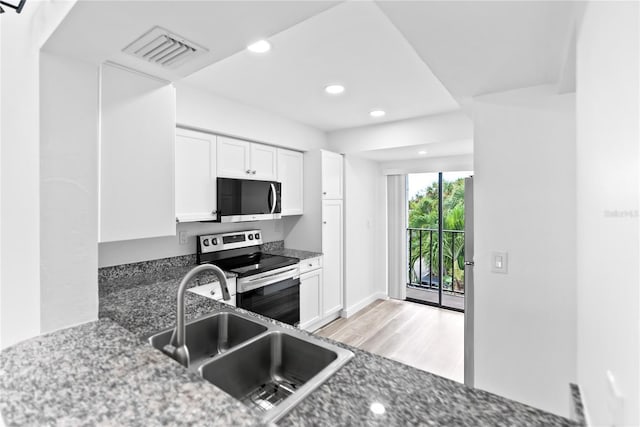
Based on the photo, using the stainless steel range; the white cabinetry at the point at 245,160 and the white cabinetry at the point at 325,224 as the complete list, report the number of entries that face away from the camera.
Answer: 0

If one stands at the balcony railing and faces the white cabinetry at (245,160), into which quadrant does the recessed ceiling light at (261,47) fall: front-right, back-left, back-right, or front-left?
front-left

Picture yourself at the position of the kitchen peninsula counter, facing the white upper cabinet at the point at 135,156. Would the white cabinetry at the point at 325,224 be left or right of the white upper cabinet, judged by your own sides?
right

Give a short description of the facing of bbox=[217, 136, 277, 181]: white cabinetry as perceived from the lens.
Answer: facing the viewer and to the right of the viewer

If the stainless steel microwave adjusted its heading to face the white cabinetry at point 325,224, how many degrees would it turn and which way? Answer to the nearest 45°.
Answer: approximately 90° to its left

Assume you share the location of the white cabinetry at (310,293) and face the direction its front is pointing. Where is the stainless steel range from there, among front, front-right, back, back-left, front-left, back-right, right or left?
right

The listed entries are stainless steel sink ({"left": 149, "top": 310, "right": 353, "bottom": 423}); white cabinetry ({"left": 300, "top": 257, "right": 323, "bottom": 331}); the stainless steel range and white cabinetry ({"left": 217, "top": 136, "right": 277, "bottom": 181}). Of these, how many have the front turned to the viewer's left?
0

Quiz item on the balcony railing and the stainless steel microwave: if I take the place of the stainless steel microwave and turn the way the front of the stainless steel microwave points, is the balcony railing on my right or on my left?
on my left

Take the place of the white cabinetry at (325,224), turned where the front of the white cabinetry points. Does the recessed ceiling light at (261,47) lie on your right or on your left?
on your right

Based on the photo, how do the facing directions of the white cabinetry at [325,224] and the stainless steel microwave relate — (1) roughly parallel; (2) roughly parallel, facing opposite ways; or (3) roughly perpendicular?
roughly parallel

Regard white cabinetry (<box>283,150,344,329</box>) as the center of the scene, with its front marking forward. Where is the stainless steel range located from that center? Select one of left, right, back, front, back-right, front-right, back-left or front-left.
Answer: right

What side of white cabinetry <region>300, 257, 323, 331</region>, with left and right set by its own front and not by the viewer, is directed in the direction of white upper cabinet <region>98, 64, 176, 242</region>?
right

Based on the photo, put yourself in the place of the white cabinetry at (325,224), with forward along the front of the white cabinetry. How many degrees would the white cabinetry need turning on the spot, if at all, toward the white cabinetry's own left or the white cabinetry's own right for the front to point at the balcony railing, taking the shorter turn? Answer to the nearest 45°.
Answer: approximately 90° to the white cabinetry's own left
